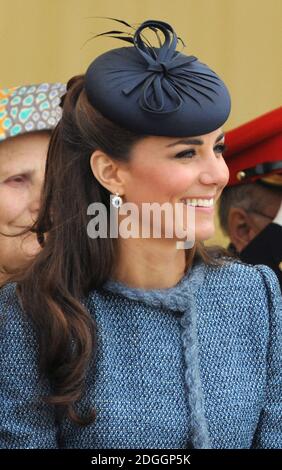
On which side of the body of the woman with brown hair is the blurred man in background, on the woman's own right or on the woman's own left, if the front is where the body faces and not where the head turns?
on the woman's own left

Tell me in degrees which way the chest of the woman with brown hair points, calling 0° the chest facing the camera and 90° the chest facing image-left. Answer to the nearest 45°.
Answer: approximately 315°

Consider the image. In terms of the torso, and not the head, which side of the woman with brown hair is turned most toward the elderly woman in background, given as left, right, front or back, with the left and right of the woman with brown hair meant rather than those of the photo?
back
